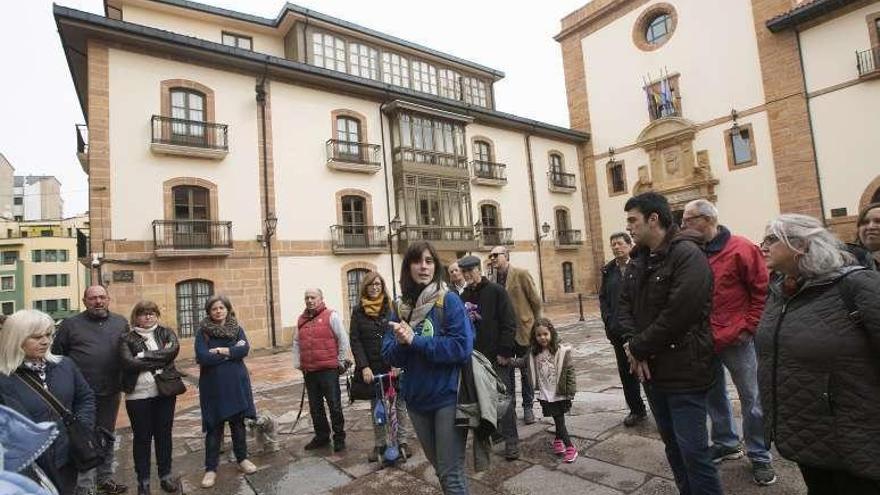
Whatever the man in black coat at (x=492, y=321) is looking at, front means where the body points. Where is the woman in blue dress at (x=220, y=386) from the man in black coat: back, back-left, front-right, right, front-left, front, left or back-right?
front-right

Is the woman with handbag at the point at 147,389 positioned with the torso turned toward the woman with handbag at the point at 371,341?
no

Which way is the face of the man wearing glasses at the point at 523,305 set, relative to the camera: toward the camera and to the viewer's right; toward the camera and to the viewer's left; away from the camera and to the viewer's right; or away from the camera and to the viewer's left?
toward the camera and to the viewer's left

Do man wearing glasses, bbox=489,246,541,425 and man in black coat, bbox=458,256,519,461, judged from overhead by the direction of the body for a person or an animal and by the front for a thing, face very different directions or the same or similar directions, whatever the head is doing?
same or similar directions

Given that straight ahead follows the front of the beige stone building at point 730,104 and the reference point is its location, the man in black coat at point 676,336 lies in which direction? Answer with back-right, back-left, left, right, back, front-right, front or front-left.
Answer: front-left

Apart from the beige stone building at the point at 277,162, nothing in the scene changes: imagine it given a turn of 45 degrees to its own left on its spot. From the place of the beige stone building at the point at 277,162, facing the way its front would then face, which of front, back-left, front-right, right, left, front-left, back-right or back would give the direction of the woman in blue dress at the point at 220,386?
right

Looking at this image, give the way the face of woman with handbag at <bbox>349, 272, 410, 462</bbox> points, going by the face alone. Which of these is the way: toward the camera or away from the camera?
toward the camera

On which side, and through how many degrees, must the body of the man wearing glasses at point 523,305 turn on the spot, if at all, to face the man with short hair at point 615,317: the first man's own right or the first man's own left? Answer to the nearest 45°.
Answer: approximately 135° to the first man's own left

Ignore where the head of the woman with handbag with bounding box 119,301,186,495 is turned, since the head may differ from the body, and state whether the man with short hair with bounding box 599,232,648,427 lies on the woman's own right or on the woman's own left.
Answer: on the woman's own left

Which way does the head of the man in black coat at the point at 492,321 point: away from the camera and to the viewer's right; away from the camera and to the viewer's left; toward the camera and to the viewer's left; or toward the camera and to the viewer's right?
toward the camera and to the viewer's left

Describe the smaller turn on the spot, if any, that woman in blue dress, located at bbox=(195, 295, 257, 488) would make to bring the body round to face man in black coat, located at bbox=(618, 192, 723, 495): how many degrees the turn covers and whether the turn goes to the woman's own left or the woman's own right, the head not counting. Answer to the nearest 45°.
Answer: approximately 45° to the woman's own left

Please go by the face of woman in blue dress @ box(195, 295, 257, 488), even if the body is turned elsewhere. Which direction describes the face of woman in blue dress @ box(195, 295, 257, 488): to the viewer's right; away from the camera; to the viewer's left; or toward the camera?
toward the camera

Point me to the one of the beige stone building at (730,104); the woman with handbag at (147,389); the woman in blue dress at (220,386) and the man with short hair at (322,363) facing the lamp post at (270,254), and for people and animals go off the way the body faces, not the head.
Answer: the beige stone building

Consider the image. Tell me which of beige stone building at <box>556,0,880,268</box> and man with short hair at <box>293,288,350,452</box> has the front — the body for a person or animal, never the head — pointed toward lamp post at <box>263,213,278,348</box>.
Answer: the beige stone building

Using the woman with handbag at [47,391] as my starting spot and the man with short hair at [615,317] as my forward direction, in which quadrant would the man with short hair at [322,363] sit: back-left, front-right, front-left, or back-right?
front-left

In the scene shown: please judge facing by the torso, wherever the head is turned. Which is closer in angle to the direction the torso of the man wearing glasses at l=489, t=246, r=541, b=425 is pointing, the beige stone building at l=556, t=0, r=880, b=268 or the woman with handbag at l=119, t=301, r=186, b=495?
the woman with handbag

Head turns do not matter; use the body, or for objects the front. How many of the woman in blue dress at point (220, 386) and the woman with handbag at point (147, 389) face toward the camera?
2

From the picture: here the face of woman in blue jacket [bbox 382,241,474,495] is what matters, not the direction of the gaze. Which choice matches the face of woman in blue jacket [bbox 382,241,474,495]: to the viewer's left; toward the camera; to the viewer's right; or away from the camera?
toward the camera

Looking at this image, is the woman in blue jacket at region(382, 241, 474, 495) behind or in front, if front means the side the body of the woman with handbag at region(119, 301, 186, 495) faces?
in front
